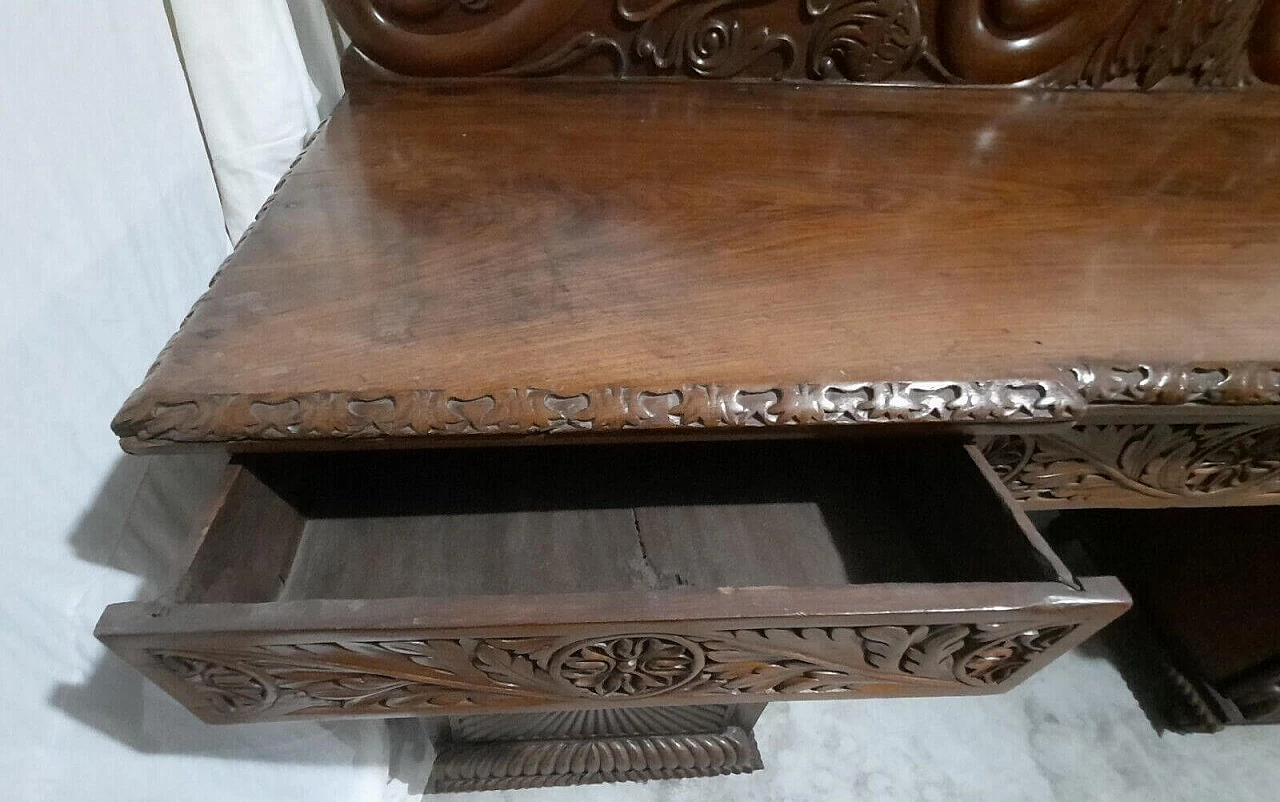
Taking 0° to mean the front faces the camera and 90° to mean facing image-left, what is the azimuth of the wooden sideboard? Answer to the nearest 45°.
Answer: approximately 0°
